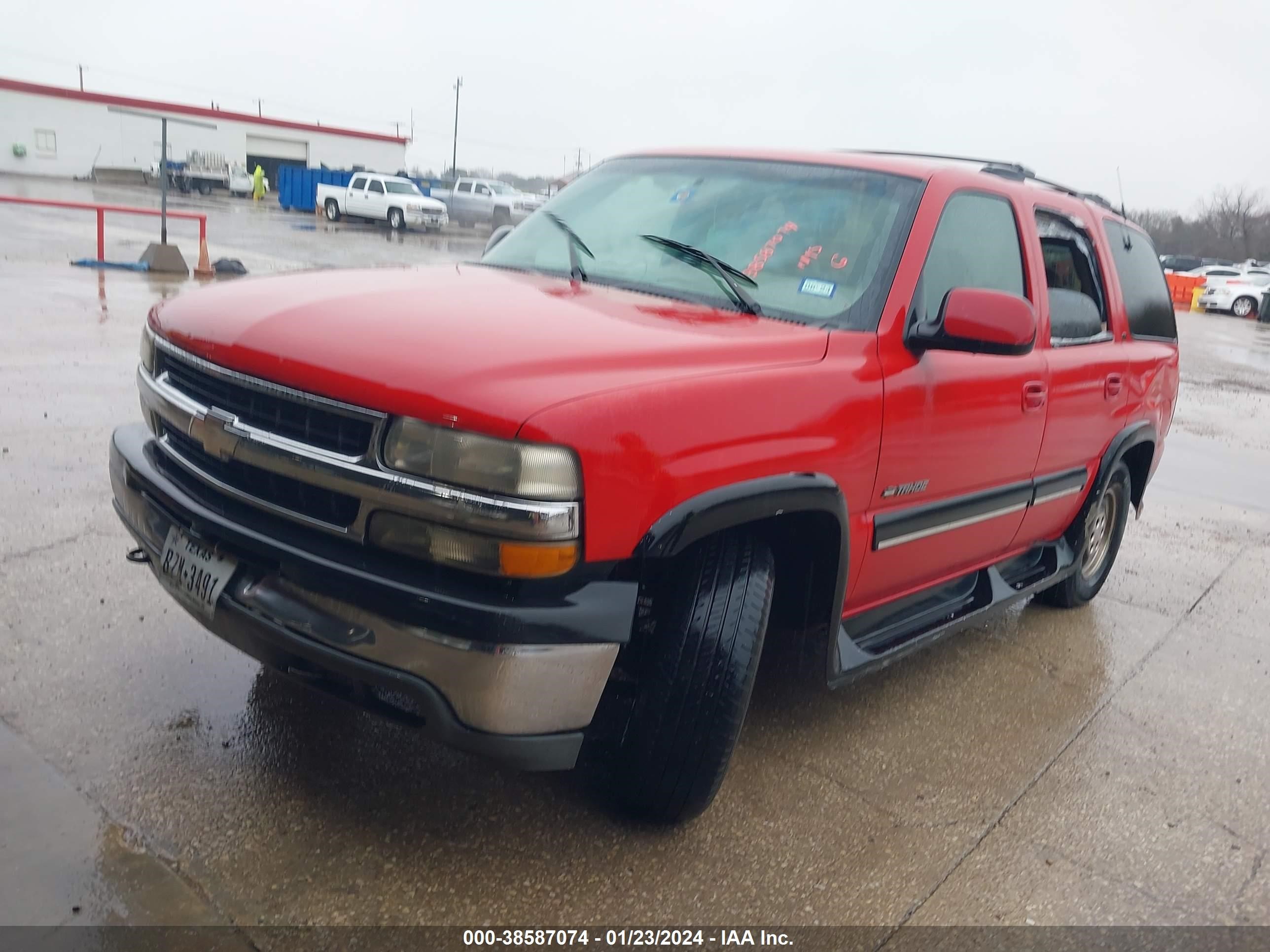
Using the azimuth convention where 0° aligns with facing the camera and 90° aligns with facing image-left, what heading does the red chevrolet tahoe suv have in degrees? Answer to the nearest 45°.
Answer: approximately 45°

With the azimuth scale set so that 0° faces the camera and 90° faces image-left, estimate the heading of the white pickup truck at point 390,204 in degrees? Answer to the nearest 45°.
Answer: approximately 315°

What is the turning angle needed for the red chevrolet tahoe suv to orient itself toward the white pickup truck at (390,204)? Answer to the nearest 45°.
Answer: approximately 135° to its right

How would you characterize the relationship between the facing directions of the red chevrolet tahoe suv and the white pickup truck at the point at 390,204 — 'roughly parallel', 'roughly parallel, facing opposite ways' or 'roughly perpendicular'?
roughly perpendicular

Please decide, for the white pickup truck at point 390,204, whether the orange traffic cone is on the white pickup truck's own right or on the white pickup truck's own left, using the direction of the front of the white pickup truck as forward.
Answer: on the white pickup truck's own right

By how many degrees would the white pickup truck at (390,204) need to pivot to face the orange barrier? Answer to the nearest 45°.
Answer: approximately 45° to its left

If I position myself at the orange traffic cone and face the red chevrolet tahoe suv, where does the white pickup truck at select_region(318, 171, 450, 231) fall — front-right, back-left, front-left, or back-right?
back-left

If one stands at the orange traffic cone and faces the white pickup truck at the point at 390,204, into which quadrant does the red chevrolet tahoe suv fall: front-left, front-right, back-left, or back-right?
back-right

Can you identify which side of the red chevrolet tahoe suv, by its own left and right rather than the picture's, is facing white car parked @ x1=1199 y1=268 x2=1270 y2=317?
back

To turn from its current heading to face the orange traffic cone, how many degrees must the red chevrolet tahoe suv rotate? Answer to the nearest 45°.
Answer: approximately 90° to its right
